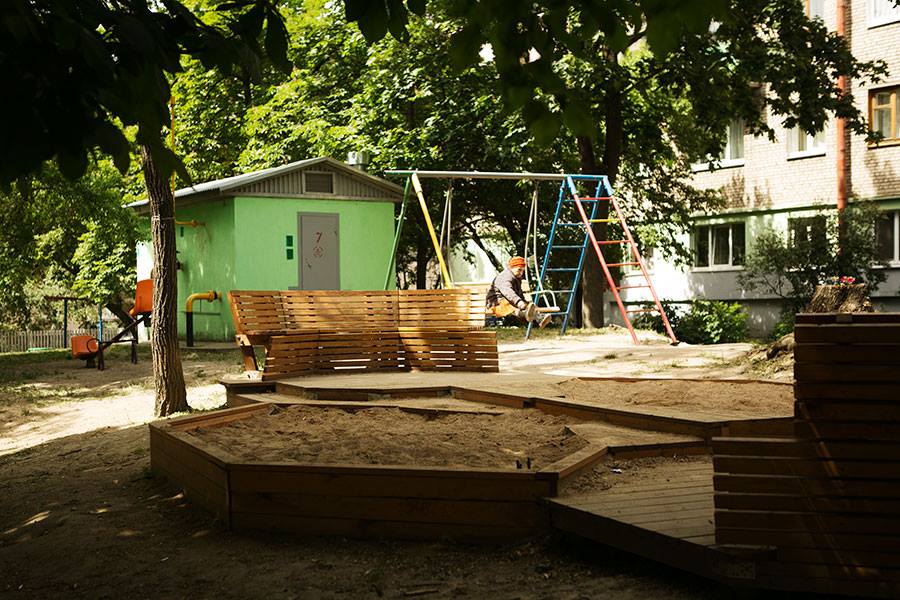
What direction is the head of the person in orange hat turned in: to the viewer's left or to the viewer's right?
to the viewer's right

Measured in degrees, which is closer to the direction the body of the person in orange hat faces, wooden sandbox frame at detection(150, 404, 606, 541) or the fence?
the wooden sandbox frame

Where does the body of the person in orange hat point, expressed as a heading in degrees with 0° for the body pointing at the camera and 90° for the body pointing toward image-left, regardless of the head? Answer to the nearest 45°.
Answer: approximately 315°

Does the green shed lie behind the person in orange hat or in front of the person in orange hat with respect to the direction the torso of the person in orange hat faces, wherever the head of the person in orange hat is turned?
behind

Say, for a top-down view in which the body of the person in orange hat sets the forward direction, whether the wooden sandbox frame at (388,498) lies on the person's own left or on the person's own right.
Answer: on the person's own right
